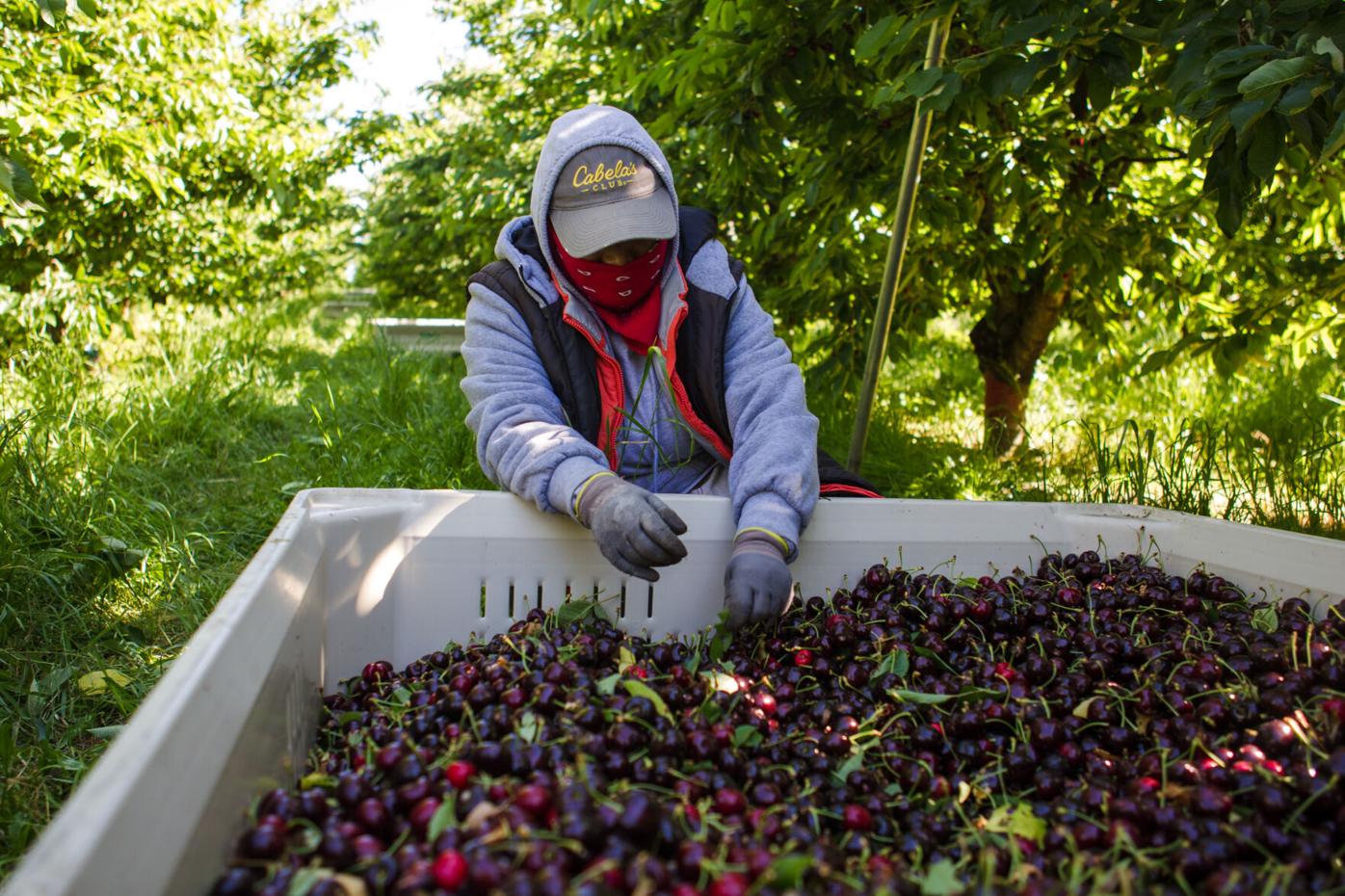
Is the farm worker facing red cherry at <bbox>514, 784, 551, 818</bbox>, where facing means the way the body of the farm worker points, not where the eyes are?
yes

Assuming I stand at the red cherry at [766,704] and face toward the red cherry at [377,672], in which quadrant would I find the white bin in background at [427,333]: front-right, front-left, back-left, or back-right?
front-right

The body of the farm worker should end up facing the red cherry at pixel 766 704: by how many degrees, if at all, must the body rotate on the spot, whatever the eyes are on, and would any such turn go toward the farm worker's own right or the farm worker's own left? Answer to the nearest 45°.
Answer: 0° — they already face it

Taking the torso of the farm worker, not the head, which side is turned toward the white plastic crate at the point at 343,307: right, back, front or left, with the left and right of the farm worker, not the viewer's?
back

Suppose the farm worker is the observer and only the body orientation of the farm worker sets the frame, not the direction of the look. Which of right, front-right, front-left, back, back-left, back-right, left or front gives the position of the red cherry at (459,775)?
front

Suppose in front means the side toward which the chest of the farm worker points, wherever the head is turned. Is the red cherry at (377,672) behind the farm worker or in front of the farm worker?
in front

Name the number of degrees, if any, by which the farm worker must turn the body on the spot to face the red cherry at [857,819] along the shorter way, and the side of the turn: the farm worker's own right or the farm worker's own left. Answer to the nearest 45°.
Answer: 0° — they already face it

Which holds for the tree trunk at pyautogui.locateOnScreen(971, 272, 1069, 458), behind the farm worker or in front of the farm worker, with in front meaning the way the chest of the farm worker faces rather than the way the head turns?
behind

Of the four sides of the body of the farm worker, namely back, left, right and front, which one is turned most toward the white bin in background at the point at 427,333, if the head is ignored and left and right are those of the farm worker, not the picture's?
back

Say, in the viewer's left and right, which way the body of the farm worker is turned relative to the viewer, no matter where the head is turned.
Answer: facing the viewer

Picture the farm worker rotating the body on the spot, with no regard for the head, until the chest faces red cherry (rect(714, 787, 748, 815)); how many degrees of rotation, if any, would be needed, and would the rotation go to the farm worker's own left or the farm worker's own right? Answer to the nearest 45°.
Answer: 0° — they already face it

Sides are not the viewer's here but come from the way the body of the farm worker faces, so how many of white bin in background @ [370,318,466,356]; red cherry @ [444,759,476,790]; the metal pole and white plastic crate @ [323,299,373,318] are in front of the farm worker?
1
